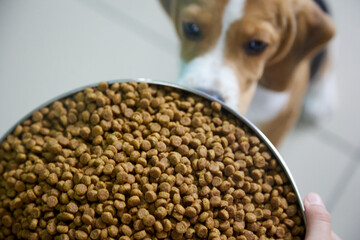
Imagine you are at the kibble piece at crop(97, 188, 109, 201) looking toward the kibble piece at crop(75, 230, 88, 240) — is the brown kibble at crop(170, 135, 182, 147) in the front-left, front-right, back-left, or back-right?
back-left

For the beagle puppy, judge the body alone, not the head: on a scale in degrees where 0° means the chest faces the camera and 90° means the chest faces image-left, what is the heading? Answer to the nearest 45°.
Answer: approximately 45°
